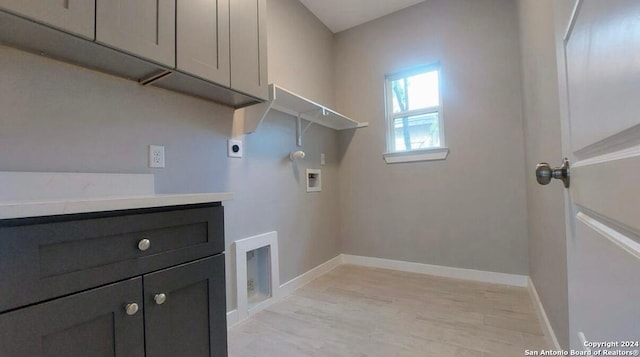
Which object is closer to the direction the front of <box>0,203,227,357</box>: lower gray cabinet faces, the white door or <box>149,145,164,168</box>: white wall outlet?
the white door

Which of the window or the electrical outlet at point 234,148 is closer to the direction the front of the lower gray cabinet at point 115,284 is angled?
the window

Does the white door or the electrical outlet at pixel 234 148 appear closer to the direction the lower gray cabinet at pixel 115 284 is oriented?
the white door

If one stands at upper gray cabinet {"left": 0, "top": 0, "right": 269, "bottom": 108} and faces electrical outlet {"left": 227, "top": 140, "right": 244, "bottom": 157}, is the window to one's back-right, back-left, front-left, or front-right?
front-right

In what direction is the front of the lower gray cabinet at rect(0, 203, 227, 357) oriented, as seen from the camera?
facing the viewer and to the right of the viewer

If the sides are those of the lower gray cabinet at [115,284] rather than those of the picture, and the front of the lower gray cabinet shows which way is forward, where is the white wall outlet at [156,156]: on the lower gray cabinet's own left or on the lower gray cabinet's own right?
on the lower gray cabinet's own left

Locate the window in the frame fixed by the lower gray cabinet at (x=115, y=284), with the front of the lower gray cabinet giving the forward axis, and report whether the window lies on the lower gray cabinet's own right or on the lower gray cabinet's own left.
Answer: on the lower gray cabinet's own left

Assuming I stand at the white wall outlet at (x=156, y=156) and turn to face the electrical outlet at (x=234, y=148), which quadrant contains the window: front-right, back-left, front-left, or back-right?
front-right

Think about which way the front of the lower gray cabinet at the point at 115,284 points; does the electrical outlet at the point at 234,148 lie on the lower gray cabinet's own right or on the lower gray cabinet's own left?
on the lower gray cabinet's own left

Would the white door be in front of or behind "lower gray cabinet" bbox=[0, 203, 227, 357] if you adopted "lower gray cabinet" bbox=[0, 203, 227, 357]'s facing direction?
in front
